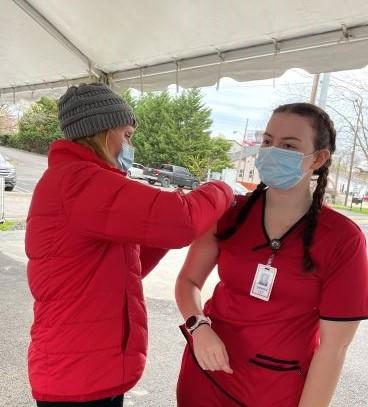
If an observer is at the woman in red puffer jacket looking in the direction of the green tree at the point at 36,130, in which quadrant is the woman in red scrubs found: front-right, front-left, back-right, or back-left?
back-right

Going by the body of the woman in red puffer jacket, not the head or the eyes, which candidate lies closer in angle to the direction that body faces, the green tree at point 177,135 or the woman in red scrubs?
the woman in red scrubs

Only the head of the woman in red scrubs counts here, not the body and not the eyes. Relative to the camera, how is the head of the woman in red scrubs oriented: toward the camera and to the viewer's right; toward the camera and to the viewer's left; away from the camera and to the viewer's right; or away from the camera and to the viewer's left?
toward the camera and to the viewer's left

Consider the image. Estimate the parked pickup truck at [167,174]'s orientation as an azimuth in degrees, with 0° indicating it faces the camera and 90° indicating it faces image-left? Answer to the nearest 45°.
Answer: approximately 225°

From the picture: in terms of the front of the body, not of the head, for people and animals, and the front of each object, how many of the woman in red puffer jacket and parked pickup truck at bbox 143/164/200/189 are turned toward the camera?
0

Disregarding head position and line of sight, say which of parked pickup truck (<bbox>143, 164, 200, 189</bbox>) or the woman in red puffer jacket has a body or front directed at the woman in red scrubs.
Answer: the woman in red puffer jacket

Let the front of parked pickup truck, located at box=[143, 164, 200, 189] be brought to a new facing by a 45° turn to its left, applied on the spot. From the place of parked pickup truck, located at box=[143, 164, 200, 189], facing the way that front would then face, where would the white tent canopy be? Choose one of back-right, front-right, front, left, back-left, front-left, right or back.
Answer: back

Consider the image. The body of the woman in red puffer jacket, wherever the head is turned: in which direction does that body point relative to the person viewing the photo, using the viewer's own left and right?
facing to the right of the viewer

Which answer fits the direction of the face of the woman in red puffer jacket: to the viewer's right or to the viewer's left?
to the viewer's right
